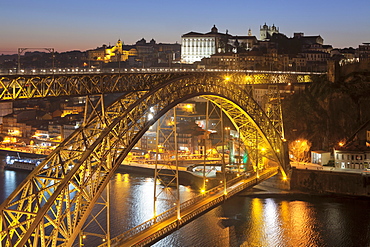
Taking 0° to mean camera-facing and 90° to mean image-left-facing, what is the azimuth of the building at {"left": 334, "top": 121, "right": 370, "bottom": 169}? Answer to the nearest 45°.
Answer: approximately 0°

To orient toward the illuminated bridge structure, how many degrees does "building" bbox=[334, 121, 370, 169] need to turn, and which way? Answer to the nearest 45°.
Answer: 0° — it already faces it

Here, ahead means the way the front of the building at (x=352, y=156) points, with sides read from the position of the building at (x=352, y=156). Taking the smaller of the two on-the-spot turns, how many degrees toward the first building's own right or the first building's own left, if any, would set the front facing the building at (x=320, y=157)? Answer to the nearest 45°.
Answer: approximately 135° to the first building's own right

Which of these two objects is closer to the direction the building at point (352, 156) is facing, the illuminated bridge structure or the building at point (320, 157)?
the illuminated bridge structure
